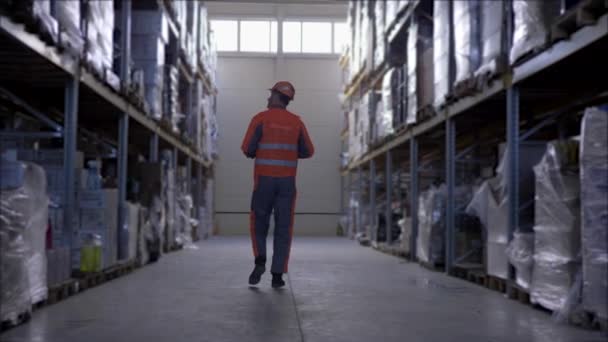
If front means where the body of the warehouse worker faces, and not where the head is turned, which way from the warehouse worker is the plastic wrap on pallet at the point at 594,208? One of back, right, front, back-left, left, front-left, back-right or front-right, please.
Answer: back-right

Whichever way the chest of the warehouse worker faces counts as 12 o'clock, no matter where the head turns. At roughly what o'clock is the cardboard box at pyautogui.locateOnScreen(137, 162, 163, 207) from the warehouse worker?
The cardboard box is roughly at 11 o'clock from the warehouse worker.

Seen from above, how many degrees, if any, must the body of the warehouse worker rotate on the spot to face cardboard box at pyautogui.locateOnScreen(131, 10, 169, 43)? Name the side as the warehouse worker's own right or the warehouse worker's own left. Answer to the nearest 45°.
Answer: approximately 45° to the warehouse worker's own left

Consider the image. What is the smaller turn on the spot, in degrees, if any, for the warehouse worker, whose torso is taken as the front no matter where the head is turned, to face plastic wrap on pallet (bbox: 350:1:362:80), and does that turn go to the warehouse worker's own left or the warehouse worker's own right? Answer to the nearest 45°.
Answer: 0° — they already face it

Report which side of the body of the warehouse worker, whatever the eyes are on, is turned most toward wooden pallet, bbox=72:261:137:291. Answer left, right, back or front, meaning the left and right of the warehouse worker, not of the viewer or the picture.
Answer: left

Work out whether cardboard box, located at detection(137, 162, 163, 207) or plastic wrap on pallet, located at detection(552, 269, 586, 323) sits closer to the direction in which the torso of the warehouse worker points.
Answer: the cardboard box

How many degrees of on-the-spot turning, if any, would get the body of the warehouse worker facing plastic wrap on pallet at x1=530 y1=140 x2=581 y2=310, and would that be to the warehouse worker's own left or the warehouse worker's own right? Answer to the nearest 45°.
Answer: approximately 135° to the warehouse worker's own right

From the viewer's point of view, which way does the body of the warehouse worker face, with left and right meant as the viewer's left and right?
facing away from the viewer
